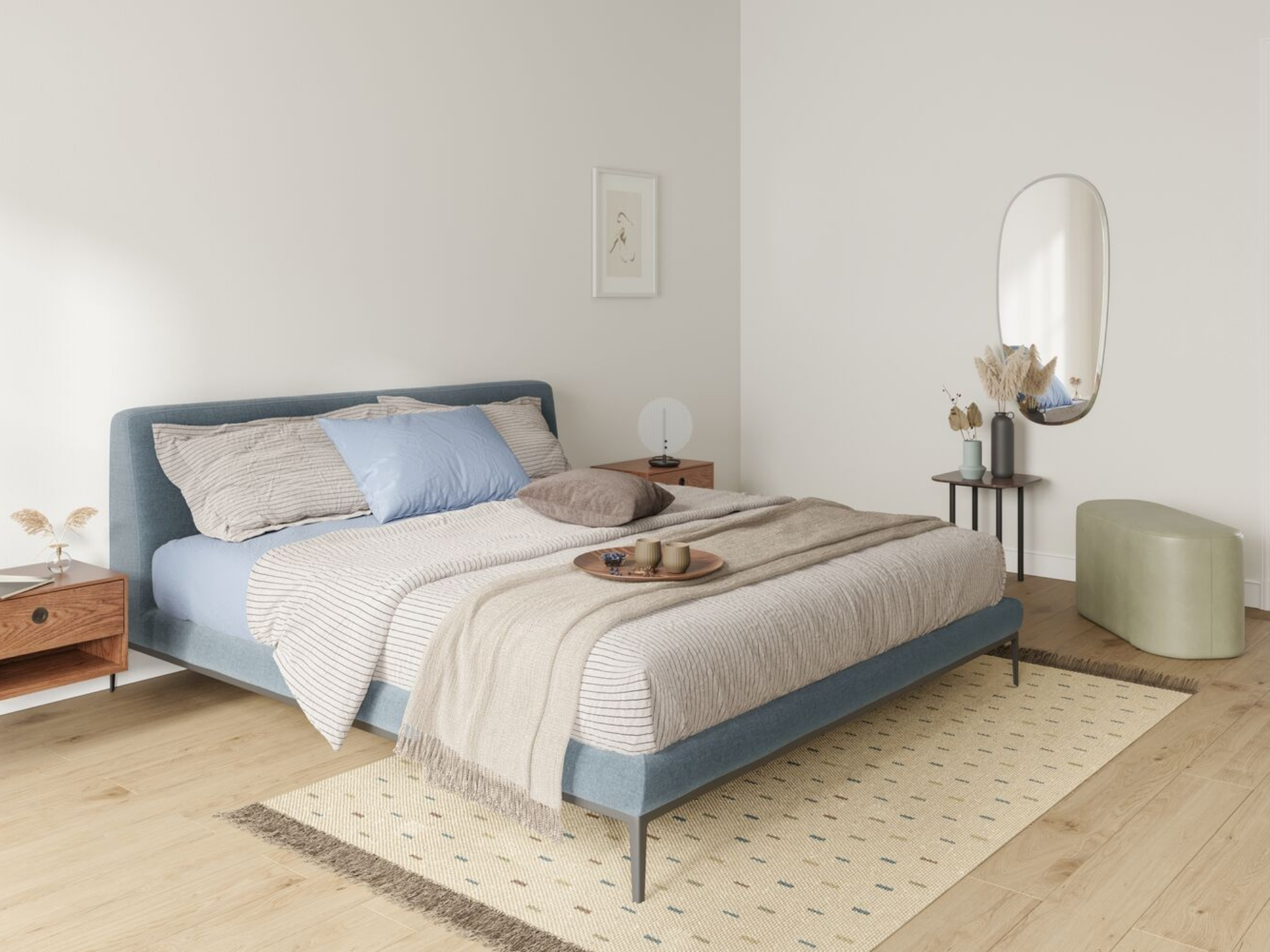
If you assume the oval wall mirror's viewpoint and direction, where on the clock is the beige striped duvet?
The beige striped duvet is roughly at 11 o'clock from the oval wall mirror.

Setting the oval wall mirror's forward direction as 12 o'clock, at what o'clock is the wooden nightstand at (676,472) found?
The wooden nightstand is roughly at 1 o'clock from the oval wall mirror.

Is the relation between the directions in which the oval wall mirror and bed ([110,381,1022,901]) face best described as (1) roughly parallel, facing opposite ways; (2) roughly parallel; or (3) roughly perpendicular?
roughly perpendicular

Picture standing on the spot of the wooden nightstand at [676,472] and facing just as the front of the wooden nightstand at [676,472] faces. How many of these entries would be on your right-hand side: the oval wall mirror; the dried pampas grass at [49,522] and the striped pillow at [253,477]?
2

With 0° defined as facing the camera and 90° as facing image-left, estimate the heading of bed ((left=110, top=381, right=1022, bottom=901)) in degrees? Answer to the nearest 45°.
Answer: approximately 315°

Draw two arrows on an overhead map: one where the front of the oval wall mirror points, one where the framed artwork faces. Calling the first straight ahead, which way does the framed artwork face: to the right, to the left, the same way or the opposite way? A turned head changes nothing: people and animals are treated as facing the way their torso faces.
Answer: to the left

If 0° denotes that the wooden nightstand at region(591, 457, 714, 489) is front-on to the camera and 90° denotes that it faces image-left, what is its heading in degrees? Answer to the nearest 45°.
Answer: approximately 315°

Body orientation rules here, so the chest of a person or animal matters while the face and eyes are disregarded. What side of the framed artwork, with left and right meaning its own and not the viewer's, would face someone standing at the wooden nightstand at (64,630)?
right

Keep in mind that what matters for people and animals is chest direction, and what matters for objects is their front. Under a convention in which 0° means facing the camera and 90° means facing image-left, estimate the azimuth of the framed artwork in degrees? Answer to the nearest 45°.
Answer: approximately 315°
